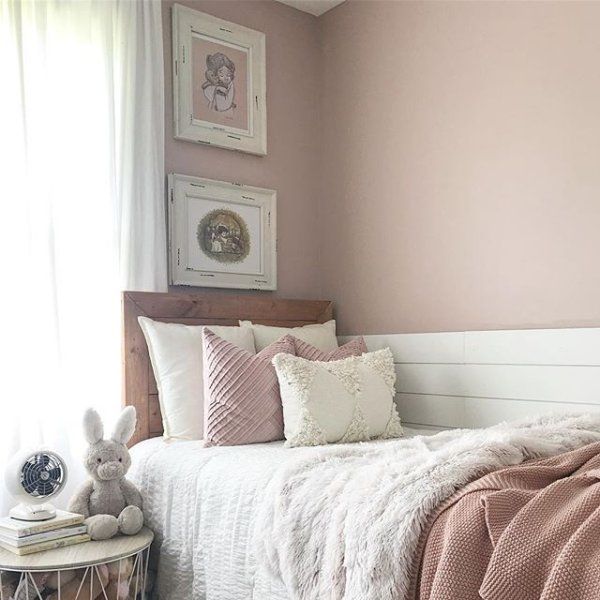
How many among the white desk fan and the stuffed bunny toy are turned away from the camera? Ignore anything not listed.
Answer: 0

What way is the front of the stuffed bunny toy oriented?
toward the camera

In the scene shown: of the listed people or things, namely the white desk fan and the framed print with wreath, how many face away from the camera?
0

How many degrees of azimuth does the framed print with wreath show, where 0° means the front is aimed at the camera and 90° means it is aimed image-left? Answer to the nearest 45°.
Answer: approximately 315°

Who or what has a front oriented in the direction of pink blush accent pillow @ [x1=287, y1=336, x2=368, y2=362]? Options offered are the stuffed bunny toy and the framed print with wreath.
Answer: the framed print with wreath

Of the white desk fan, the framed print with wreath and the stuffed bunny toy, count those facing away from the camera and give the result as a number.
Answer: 0

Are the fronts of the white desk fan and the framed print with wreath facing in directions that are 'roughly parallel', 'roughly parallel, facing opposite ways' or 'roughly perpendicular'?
roughly parallel

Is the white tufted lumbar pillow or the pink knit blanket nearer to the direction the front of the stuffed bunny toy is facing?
the pink knit blanket

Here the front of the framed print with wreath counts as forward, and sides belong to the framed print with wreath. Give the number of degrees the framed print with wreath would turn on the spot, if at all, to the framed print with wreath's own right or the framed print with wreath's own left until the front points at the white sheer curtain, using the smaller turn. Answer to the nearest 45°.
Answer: approximately 90° to the framed print with wreath's own right
